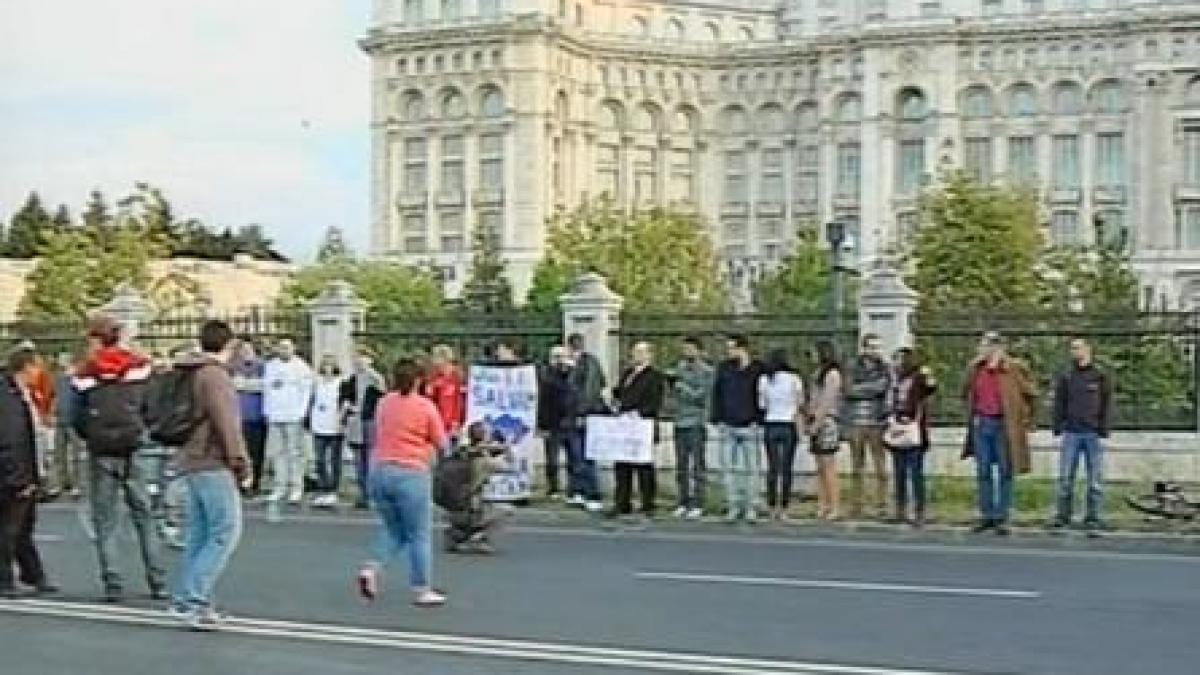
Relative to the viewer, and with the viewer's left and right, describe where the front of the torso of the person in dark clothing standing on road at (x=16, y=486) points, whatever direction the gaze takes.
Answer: facing to the right of the viewer

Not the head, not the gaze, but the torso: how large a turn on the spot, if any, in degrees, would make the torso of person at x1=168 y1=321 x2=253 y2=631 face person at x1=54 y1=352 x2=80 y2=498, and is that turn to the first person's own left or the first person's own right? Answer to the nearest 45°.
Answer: approximately 90° to the first person's own left

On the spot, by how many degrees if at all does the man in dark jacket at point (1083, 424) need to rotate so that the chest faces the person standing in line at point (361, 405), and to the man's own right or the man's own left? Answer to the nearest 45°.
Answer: approximately 90° to the man's own right

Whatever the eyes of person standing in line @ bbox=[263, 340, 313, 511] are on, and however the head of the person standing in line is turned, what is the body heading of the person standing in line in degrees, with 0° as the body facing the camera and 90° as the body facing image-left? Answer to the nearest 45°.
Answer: approximately 0°
